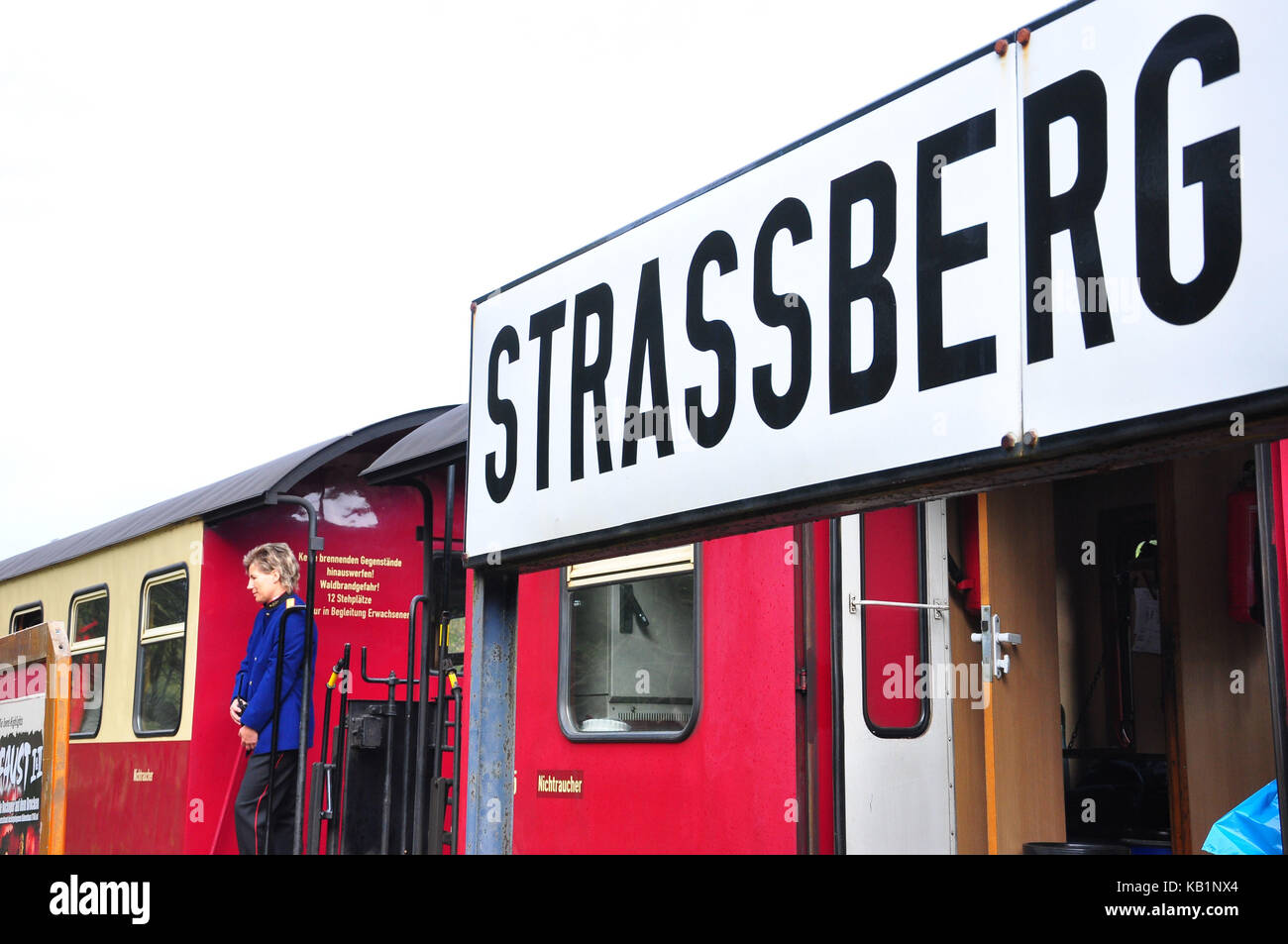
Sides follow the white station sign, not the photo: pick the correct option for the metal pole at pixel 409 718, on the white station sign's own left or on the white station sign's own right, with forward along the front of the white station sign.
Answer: on the white station sign's own right

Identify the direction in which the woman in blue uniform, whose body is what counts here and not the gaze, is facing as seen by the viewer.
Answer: to the viewer's left

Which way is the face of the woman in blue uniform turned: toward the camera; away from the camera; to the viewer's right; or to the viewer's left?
to the viewer's left

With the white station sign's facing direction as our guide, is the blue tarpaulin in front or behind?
behind

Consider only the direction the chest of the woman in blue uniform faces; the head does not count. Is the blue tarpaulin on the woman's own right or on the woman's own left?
on the woman's own left

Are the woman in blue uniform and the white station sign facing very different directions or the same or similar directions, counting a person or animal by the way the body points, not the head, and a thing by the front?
same or similar directions

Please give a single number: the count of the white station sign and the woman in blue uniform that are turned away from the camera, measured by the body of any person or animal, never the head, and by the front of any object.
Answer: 0

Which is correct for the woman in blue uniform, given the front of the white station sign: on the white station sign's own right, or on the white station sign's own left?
on the white station sign's own right

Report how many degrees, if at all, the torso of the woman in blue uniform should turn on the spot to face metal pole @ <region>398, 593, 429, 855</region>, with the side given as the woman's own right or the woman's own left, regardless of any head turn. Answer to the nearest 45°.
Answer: approximately 135° to the woman's own left

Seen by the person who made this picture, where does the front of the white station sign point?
facing the viewer and to the left of the viewer

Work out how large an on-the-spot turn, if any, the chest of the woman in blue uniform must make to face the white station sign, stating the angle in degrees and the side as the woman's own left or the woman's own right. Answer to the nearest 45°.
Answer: approximately 90° to the woman's own left

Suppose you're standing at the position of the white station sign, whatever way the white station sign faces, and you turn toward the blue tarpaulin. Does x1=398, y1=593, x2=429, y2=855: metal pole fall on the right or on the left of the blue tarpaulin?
left
